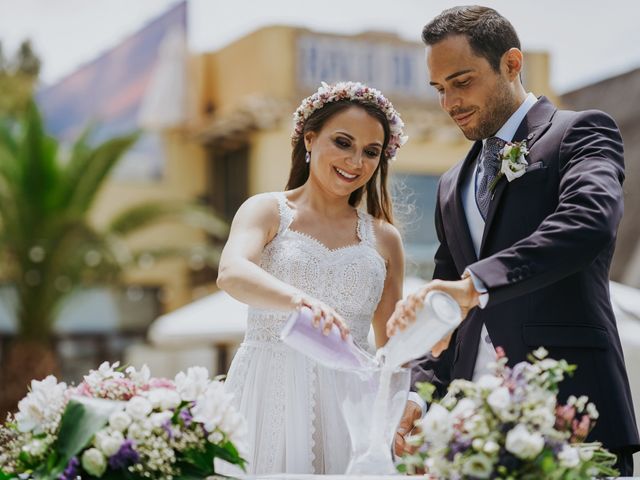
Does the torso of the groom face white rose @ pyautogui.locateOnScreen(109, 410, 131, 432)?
yes

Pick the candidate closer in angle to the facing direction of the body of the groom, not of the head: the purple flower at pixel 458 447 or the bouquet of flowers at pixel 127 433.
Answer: the bouquet of flowers

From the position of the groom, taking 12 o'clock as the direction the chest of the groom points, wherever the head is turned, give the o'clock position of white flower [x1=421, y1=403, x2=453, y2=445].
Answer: The white flower is roughly at 11 o'clock from the groom.

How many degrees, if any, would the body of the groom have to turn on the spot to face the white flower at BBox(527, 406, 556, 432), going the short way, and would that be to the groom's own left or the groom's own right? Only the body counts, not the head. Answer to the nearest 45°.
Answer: approximately 45° to the groom's own left

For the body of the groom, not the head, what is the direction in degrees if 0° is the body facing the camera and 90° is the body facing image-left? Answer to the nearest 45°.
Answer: approximately 45°

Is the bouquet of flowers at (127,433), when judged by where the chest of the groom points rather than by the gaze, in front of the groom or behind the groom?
in front

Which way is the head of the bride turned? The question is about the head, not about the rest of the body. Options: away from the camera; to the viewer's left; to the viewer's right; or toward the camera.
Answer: toward the camera

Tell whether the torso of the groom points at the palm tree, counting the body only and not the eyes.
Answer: no

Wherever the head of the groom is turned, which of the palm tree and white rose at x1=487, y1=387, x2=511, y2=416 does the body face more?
the white rose

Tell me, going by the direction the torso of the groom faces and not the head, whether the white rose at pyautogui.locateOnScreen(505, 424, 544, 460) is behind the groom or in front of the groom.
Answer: in front

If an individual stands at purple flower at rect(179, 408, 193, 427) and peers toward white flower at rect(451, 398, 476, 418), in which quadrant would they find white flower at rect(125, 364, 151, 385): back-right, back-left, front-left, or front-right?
back-left

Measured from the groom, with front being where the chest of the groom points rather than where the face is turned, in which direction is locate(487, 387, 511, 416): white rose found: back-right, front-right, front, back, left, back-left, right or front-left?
front-left

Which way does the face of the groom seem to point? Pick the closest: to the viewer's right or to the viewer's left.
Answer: to the viewer's left

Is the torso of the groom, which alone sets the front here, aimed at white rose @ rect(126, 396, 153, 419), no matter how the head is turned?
yes

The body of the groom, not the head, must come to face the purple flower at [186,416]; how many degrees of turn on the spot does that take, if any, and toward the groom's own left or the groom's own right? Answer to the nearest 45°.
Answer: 0° — they already face it

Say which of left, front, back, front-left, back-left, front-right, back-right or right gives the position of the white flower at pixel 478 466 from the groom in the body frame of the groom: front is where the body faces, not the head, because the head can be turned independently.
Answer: front-left

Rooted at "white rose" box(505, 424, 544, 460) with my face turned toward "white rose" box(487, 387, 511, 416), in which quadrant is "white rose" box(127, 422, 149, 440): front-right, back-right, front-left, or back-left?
front-left
